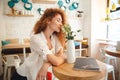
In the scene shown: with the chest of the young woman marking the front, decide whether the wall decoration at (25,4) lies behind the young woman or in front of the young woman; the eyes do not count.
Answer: behind

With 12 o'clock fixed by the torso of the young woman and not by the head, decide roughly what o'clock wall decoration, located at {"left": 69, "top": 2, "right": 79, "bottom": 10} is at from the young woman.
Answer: The wall decoration is roughly at 8 o'clock from the young woman.

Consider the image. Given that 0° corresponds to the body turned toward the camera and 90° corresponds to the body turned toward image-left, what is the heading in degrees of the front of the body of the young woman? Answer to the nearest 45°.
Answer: approximately 315°

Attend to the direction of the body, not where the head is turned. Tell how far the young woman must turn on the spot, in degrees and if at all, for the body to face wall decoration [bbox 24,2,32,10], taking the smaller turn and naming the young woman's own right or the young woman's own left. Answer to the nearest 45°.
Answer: approximately 135° to the young woman's own left
